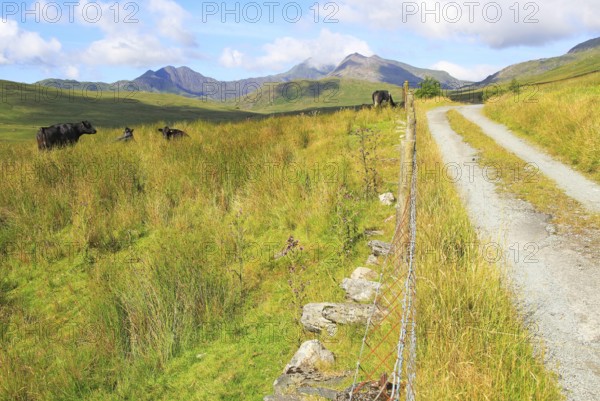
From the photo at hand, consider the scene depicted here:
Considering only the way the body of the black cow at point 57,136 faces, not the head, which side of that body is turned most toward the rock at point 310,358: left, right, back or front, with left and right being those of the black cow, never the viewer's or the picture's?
right

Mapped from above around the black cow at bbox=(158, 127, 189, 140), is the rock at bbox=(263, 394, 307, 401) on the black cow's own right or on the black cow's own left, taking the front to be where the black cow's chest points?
on the black cow's own left

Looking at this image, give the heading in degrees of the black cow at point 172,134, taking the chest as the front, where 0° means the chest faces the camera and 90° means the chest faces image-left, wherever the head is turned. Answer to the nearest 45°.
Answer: approximately 90°

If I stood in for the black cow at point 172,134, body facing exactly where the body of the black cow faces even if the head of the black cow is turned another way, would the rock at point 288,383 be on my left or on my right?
on my left

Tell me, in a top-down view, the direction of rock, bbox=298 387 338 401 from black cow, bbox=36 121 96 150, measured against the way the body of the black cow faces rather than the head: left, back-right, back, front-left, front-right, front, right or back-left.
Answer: right

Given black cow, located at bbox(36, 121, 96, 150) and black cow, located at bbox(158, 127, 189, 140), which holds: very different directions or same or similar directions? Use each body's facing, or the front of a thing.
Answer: very different directions

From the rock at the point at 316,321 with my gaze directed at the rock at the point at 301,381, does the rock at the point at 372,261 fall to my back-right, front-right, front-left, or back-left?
back-left

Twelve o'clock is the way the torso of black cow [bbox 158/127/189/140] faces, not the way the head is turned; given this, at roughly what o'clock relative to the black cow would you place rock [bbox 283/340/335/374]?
The rock is roughly at 9 o'clock from the black cow.

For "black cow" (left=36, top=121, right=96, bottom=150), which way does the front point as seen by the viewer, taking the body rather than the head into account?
to the viewer's right

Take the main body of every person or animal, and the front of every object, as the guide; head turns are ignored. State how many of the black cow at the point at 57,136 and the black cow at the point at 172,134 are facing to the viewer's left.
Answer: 1

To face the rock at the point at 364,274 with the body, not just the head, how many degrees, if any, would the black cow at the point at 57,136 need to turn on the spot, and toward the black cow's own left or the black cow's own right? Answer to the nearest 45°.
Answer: approximately 90° to the black cow's own right
